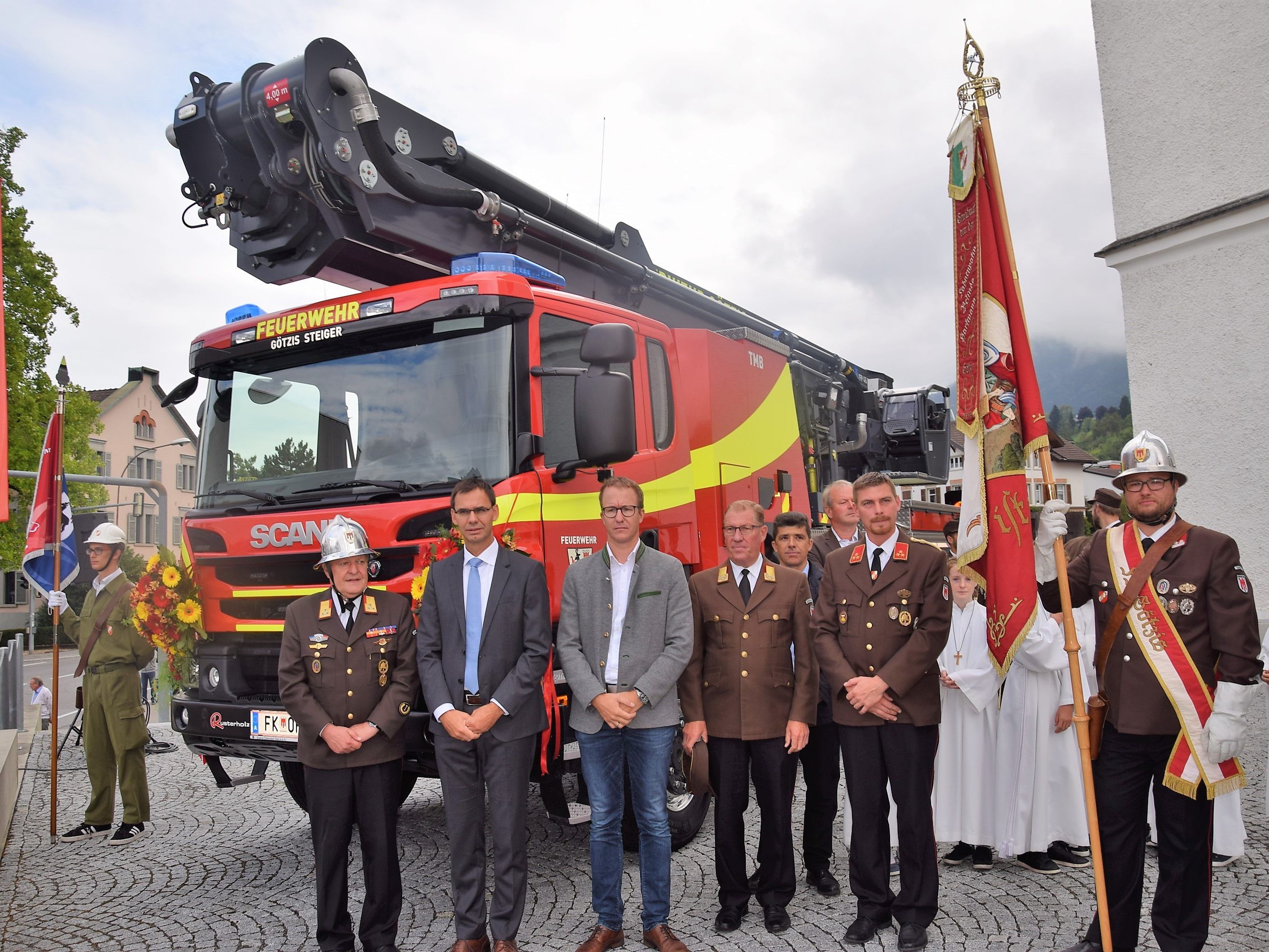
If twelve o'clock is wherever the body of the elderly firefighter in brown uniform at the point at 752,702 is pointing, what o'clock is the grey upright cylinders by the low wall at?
The grey upright cylinders by the low wall is roughly at 4 o'clock from the elderly firefighter in brown uniform.

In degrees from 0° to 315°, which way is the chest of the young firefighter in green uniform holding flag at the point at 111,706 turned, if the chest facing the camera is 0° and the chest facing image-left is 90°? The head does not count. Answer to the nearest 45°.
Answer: approximately 45°

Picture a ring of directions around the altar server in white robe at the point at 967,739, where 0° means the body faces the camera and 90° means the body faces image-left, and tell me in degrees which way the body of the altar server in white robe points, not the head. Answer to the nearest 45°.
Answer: approximately 45°

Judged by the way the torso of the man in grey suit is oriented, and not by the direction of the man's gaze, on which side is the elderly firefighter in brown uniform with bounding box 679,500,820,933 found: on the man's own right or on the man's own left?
on the man's own left

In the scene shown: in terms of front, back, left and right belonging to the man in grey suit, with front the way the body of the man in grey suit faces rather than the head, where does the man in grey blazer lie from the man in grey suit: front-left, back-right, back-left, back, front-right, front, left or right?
left

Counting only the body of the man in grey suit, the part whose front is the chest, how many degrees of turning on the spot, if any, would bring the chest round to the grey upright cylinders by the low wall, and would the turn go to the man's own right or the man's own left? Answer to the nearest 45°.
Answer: approximately 135° to the man's own right

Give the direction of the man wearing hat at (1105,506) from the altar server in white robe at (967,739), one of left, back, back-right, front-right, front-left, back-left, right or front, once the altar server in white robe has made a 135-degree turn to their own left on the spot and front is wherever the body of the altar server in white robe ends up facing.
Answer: front-left
